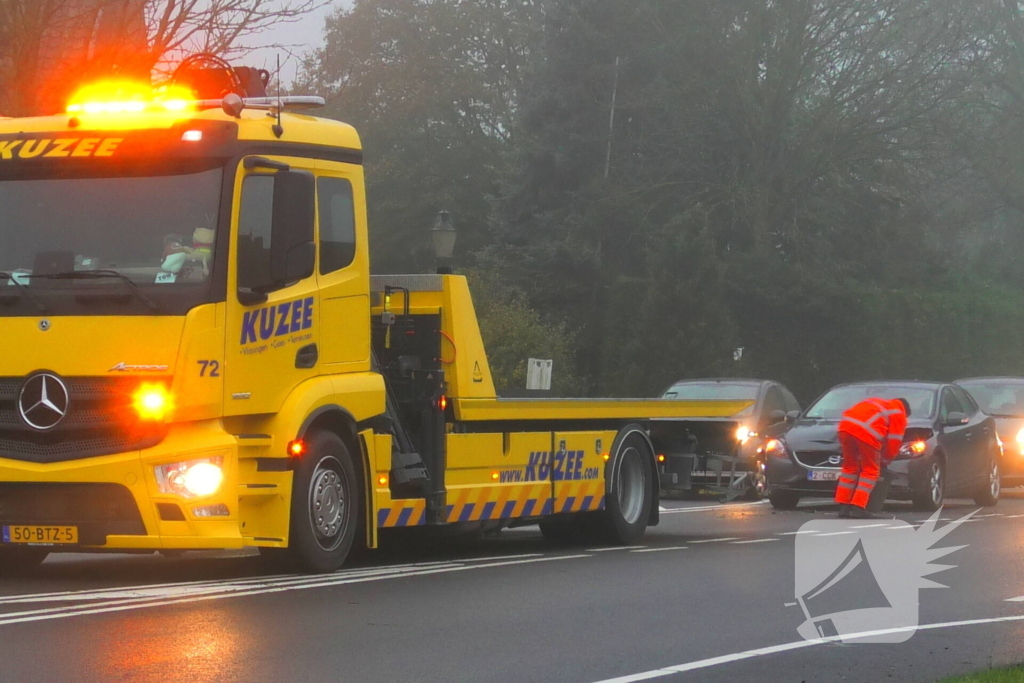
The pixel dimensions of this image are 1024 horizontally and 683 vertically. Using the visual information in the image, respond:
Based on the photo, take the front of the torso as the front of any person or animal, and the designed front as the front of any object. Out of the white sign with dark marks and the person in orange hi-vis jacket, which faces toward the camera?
the white sign with dark marks

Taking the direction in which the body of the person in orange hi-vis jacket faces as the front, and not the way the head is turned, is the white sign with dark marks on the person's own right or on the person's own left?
on the person's own left

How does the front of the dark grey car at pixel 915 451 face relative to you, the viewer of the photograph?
facing the viewer and to the left of the viewer

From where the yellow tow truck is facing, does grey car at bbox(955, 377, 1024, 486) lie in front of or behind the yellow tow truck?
behind

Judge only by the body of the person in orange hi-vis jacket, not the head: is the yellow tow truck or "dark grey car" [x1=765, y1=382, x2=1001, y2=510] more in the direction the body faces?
the dark grey car

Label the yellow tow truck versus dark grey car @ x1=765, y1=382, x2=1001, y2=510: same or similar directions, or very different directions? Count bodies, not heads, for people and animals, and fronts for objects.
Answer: same or similar directions

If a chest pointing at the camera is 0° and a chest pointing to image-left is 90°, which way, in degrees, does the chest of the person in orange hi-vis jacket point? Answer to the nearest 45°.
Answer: approximately 225°

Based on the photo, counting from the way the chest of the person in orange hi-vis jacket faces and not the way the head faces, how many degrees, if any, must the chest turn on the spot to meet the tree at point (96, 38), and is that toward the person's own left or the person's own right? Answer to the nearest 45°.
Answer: approximately 135° to the person's own left

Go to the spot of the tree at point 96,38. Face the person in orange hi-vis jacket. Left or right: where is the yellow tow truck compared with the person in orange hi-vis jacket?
right

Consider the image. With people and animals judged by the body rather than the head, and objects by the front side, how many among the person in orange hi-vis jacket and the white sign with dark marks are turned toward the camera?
1

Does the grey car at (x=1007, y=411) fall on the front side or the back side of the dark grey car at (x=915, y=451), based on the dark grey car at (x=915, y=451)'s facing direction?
on the back side

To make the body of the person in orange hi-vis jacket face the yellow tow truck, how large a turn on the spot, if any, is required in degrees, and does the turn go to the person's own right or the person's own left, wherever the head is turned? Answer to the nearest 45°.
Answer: approximately 180°

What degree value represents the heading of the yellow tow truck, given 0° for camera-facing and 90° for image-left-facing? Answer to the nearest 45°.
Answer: approximately 45°
